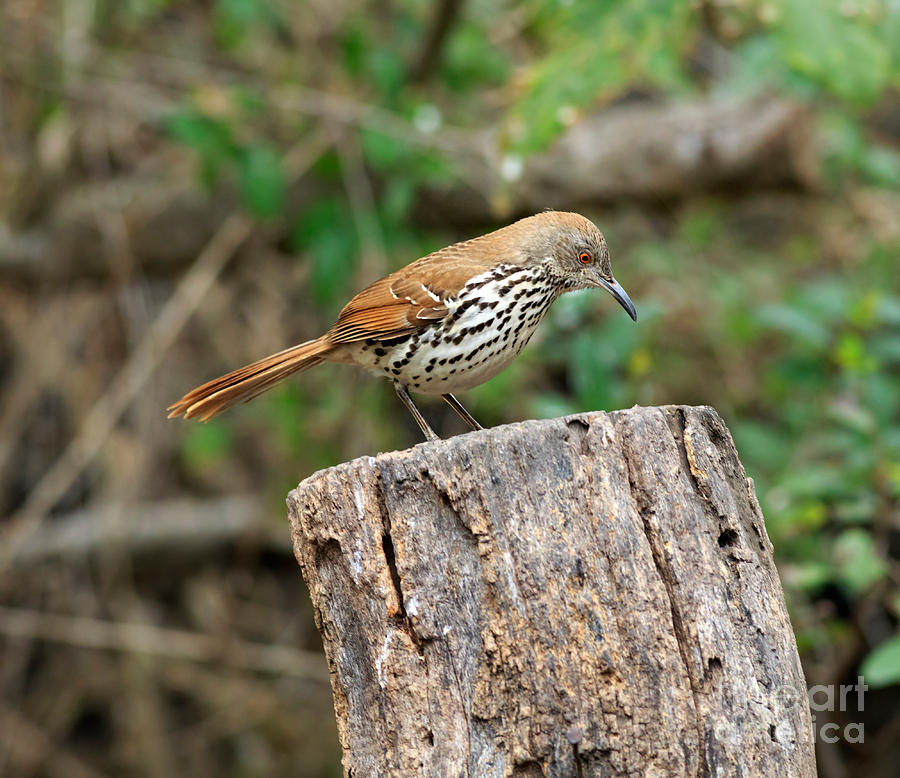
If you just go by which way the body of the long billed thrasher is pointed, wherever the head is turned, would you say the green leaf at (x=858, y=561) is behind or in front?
in front

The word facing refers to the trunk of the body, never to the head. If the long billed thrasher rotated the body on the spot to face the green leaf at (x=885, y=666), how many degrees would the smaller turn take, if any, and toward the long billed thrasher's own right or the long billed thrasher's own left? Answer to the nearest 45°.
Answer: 0° — it already faces it

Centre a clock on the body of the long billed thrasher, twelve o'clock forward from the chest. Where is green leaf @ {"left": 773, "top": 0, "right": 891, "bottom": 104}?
The green leaf is roughly at 9 o'clock from the long billed thrasher.

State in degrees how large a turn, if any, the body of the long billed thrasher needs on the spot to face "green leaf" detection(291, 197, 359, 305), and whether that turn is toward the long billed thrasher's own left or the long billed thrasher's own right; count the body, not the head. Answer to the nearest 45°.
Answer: approximately 90° to the long billed thrasher's own left

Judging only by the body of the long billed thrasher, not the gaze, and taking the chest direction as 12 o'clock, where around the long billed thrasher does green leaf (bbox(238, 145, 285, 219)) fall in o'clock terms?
The green leaf is roughly at 8 o'clock from the long billed thrasher.

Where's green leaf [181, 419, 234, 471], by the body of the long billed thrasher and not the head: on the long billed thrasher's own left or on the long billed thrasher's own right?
on the long billed thrasher's own left

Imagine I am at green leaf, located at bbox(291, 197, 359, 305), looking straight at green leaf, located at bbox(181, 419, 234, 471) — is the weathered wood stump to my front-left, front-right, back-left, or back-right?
back-left

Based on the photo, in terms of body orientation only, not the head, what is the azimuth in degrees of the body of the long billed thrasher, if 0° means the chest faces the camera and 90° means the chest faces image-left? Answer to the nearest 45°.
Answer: approximately 270°
